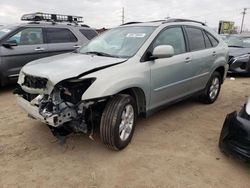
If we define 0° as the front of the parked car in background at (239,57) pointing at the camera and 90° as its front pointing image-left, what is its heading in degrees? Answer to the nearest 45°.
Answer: approximately 45°

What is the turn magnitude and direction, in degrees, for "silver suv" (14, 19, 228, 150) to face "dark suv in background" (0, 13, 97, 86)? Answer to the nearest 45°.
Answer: approximately 90° to its right

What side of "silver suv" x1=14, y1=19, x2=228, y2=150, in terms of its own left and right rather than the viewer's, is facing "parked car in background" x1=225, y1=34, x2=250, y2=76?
back

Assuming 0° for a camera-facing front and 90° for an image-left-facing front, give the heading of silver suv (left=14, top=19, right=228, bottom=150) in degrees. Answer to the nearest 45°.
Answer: approximately 45°

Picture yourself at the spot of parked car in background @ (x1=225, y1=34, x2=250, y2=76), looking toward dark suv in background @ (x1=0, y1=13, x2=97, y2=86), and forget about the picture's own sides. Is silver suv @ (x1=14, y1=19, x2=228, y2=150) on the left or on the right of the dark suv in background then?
left
